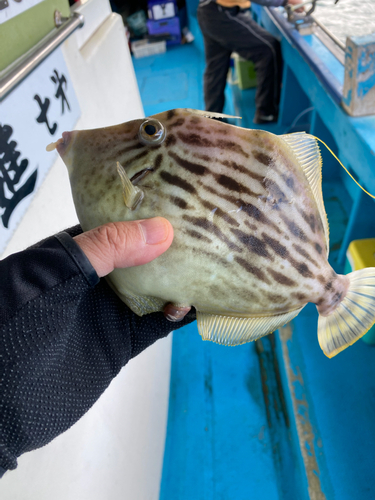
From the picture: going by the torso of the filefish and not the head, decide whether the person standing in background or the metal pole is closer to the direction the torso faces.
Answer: the metal pole

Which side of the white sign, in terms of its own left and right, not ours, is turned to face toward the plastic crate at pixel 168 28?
left

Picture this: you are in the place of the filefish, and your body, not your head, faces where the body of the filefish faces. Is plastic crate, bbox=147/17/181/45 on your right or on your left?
on your right

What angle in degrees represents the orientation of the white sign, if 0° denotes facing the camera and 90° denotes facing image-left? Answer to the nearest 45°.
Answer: approximately 315°

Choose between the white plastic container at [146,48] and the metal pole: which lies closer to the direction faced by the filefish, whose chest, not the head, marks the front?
the metal pole

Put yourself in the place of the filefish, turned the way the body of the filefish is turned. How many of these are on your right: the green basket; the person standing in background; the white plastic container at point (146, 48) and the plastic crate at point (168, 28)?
4

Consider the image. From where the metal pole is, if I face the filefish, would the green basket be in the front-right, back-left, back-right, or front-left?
back-left

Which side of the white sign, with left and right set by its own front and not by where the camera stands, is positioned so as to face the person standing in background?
left

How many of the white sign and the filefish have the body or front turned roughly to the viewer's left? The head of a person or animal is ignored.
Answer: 1

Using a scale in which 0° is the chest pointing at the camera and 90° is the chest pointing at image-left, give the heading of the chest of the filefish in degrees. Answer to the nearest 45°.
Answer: approximately 90°

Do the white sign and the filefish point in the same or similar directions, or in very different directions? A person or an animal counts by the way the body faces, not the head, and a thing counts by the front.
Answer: very different directions
